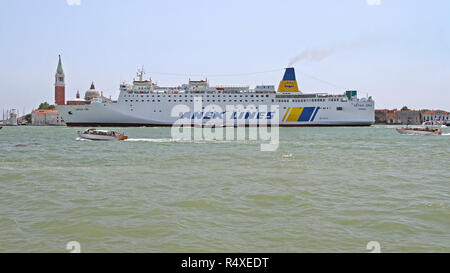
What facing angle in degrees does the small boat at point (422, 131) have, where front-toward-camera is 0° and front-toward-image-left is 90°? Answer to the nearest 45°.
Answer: approximately 90°
